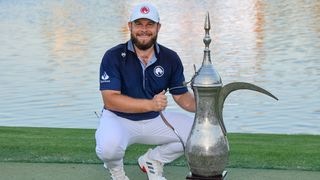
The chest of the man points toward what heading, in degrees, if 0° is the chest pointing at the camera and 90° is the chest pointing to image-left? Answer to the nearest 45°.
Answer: approximately 0°
